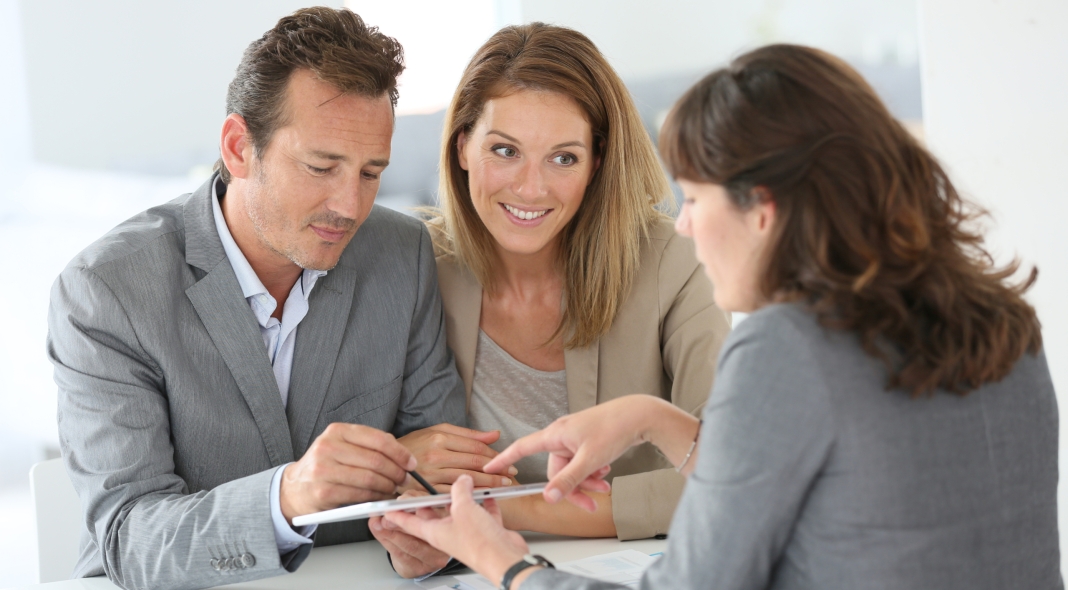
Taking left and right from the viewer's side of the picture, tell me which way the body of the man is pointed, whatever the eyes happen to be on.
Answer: facing the viewer and to the right of the viewer

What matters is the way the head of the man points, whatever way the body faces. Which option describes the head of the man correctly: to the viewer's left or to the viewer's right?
to the viewer's right

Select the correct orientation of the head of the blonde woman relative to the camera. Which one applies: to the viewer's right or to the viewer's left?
to the viewer's right
